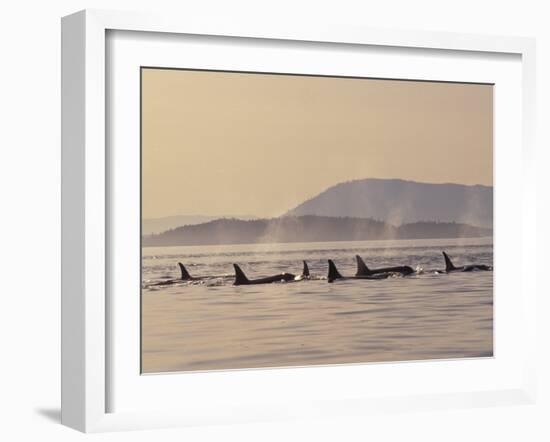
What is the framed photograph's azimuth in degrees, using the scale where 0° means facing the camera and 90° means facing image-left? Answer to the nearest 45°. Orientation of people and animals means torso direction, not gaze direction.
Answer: approximately 315°
